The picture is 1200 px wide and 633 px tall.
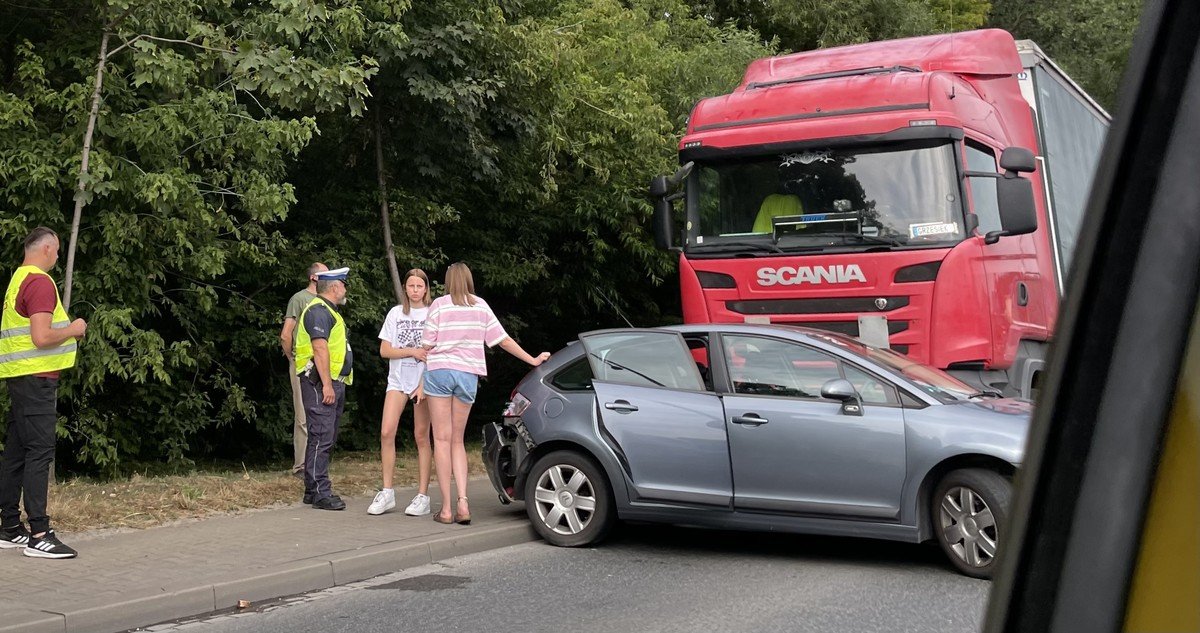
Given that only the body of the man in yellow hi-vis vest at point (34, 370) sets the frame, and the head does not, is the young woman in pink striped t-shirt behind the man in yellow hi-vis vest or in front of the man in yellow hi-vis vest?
in front

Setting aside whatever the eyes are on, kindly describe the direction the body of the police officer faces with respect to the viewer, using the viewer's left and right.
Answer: facing to the right of the viewer

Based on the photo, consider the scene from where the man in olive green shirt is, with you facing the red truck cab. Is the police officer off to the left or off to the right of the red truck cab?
right

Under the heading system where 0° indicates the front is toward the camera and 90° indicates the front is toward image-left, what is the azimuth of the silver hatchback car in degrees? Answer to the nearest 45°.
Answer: approximately 270°

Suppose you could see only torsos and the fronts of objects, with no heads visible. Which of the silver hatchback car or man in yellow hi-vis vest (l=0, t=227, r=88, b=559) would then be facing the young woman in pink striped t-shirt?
the man in yellow hi-vis vest

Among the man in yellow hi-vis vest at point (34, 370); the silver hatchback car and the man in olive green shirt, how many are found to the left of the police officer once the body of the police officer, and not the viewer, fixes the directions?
1

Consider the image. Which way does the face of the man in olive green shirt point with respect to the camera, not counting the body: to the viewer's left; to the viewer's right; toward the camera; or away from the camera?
to the viewer's right

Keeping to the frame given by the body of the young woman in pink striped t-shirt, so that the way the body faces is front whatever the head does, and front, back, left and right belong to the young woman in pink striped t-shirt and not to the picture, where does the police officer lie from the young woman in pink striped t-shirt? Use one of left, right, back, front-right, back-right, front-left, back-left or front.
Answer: front-left

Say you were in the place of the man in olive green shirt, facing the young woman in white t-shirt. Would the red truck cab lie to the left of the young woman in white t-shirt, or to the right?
left
